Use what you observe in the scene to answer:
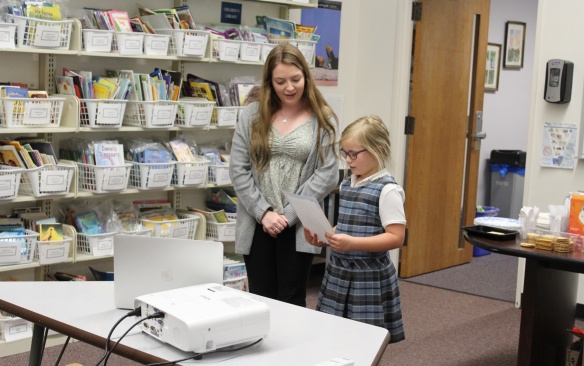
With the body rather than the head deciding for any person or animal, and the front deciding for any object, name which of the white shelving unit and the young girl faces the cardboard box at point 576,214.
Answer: the white shelving unit

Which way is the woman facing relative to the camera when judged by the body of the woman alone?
toward the camera

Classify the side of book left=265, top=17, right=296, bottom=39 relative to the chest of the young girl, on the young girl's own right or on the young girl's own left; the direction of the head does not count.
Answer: on the young girl's own right

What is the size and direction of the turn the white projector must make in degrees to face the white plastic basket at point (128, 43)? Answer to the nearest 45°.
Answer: approximately 45° to its left

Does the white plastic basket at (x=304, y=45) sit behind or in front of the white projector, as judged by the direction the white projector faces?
in front

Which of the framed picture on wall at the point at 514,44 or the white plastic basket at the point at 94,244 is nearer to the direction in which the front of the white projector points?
the framed picture on wall

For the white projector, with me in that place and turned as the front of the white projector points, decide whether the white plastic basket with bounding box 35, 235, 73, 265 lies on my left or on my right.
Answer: on my left

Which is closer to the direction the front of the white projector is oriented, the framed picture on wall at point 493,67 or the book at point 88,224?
the framed picture on wall

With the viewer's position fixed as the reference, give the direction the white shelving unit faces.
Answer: facing the viewer and to the right of the viewer

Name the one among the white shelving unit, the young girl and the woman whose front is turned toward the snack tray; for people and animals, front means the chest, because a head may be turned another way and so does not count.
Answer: the white shelving unit

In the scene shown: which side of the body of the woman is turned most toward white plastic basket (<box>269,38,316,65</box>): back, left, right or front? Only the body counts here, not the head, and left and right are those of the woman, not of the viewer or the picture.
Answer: back

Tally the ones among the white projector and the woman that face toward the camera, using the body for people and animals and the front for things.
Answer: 1

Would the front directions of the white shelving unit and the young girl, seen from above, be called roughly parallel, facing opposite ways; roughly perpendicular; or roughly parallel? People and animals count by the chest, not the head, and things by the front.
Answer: roughly perpendicular
